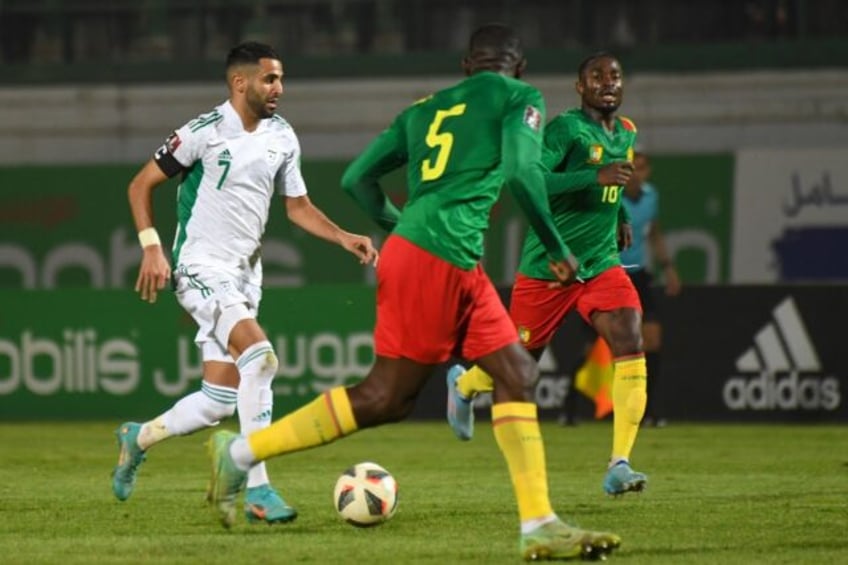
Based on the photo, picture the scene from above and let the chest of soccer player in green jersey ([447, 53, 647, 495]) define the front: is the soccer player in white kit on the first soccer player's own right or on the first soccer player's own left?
on the first soccer player's own right

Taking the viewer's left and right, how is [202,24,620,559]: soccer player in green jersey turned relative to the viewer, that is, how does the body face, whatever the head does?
facing away from the viewer and to the right of the viewer

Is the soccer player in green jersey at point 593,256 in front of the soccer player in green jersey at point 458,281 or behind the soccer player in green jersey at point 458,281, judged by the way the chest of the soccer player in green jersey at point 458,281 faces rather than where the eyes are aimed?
in front

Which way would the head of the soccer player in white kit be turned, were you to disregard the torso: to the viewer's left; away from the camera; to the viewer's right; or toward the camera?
to the viewer's right

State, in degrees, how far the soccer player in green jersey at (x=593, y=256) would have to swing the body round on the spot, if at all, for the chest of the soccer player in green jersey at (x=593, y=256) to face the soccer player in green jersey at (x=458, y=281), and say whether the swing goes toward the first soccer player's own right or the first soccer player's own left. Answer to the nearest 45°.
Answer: approximately 45° to the first soccer player's own right

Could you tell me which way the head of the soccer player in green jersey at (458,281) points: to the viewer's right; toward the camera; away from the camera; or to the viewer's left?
away from the camera

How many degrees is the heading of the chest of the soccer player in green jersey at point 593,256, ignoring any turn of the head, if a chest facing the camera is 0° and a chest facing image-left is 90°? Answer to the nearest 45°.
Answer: approximately 315°

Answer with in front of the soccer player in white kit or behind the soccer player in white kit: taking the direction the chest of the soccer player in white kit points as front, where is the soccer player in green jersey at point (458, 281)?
in front
